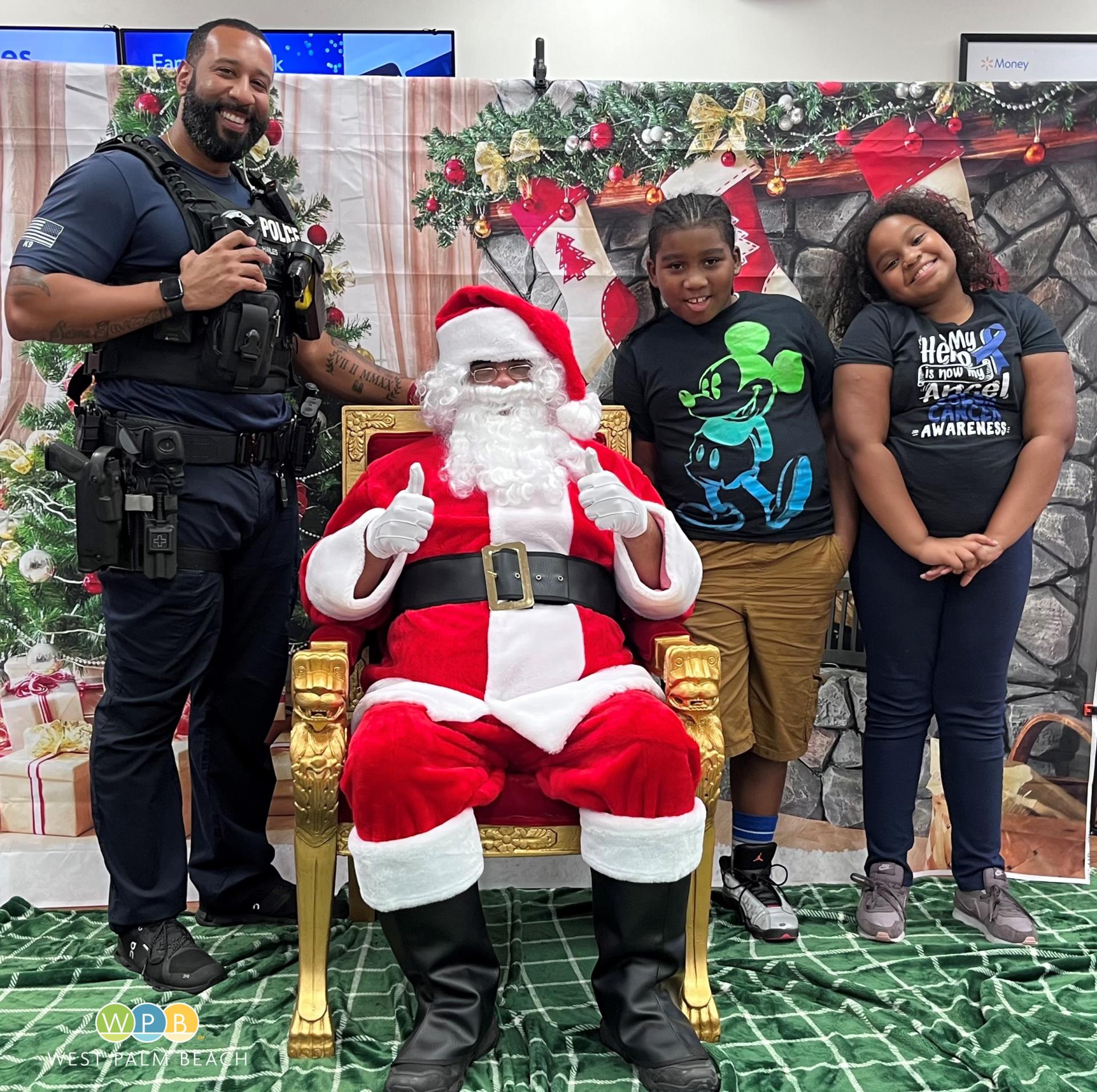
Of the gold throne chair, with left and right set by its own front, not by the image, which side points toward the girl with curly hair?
left

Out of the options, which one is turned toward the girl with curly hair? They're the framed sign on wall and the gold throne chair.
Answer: the framed sign on wall

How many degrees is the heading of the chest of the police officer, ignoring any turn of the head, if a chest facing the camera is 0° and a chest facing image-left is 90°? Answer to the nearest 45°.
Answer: approximately 315°

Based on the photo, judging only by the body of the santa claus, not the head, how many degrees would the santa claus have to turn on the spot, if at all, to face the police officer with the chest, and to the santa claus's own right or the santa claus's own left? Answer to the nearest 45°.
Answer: approximately 90° to the santa claus's own right
